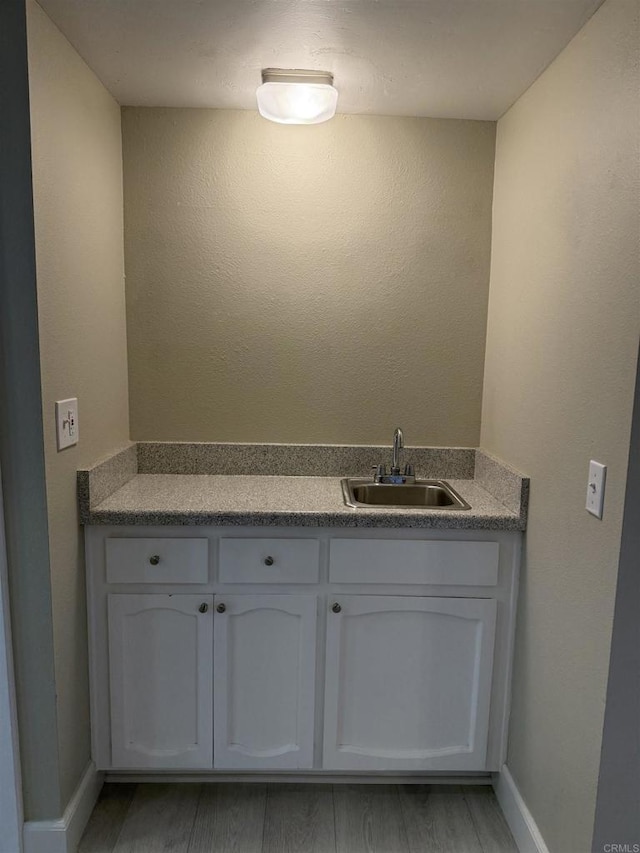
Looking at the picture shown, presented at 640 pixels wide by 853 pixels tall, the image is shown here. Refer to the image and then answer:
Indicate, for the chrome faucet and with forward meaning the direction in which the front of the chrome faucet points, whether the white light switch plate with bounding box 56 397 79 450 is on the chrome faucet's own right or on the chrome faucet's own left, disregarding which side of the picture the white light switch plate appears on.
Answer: on the chrome faucet's own right

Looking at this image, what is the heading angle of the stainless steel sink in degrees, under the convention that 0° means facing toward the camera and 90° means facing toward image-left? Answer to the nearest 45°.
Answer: approximately 0°

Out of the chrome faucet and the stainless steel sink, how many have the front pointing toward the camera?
2

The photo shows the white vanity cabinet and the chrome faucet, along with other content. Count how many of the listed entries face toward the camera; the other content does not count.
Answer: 2
